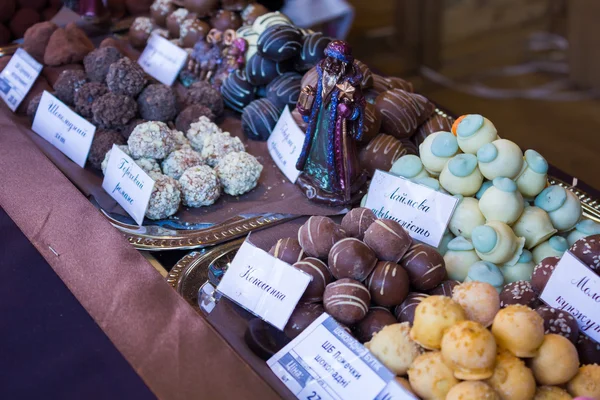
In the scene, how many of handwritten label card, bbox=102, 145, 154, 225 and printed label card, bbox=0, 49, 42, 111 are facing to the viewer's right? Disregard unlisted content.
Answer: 0

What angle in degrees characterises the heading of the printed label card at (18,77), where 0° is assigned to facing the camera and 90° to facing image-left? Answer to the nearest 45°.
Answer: approximately 0°

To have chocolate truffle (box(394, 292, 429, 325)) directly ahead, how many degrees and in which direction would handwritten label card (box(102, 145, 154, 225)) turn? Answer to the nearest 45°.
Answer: approximately 90° to its left

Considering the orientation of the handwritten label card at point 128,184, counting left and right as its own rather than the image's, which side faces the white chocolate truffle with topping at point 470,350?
left

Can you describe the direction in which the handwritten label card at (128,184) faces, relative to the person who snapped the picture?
facing the viewer and to the left of the viewer

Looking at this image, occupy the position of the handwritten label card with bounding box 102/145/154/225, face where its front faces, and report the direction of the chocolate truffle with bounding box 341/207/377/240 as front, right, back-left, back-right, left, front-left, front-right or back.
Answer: left

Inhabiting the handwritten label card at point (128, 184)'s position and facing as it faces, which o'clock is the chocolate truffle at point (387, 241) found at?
The chocolate truffle is roughly at 9 o'clock from the handwritten label card.

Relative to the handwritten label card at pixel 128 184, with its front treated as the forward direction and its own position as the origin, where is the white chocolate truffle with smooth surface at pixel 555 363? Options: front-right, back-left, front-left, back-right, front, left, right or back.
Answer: left

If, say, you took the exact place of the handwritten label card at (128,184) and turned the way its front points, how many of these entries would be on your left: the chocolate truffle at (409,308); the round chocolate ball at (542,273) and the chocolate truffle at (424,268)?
3
